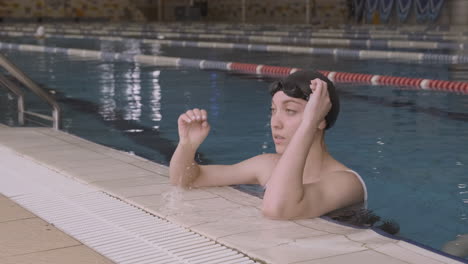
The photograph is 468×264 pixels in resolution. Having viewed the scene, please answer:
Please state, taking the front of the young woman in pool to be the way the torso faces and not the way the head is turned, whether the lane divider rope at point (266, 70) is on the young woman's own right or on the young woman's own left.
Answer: on the young woman's own right

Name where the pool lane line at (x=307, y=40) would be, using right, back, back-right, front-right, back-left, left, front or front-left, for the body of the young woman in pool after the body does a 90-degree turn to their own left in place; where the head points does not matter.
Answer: back-left

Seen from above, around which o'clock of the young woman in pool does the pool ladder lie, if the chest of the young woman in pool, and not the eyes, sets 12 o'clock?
The pool ladder is roughly at 3 o'clock from the young woman in pool.

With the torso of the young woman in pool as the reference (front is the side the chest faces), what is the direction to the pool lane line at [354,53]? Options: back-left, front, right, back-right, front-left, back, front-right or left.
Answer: back-right

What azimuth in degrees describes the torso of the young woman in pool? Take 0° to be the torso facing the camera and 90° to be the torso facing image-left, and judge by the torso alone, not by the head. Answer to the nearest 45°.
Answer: approximately 45°
